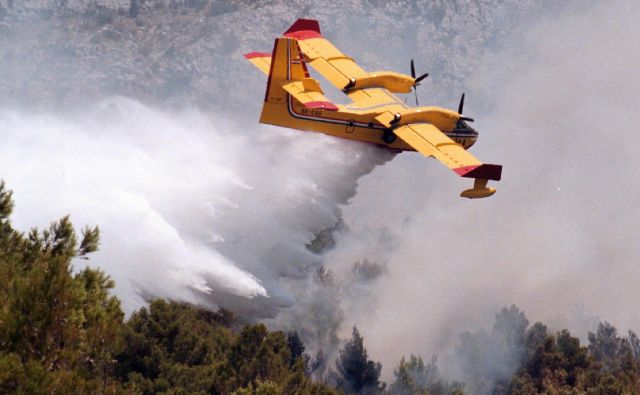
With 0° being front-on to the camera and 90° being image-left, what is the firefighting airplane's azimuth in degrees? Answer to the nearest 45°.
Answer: approximately 225°
